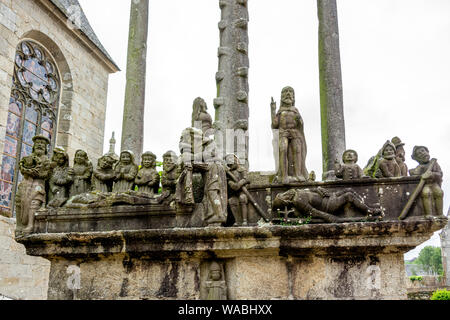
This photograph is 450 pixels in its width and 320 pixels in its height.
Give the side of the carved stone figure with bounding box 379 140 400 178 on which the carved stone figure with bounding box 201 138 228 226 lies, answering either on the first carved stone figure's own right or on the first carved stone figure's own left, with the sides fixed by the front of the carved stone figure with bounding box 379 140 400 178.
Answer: on the first carved stone figure's own right

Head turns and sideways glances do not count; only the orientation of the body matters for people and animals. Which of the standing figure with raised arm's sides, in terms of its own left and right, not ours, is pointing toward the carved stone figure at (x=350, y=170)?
left

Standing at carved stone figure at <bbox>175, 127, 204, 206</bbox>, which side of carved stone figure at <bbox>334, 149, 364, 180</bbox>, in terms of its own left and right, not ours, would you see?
right

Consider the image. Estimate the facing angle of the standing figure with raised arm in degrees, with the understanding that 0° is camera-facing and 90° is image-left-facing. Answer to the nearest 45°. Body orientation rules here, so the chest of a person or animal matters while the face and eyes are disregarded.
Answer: approximately 0°

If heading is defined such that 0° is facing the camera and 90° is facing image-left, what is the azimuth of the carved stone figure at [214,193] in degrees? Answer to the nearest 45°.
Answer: approximately 45°

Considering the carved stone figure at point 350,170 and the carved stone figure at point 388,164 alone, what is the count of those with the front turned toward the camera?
2

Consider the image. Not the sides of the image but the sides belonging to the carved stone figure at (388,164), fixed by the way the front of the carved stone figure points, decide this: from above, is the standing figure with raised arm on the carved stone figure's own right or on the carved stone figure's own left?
on the carved stone figure's own right
